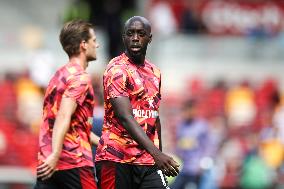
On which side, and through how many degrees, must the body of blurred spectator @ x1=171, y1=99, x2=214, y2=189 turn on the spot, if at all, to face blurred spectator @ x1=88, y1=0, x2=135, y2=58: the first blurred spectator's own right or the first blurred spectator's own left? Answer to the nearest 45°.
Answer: approximately 135° to the first blurred spectator's own right

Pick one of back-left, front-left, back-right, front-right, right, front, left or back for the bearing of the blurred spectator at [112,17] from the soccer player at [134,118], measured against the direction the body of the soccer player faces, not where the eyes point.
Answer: back-left

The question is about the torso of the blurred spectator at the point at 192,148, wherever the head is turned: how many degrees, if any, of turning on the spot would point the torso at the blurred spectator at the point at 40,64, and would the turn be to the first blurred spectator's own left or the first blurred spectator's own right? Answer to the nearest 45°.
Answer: approximately 90° to the first blurred spectator's own right

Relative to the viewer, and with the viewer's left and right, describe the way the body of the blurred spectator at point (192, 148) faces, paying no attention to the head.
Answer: facing the viewer and to the left of the viewer

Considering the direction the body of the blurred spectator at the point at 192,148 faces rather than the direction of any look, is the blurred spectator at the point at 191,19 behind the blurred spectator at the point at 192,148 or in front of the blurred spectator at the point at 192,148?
behind

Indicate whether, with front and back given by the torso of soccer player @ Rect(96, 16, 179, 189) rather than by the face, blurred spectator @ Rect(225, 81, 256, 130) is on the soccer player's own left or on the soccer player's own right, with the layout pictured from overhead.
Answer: on the soccer player's own left

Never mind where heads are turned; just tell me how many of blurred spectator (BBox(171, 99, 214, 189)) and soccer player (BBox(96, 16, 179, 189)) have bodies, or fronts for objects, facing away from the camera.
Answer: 0

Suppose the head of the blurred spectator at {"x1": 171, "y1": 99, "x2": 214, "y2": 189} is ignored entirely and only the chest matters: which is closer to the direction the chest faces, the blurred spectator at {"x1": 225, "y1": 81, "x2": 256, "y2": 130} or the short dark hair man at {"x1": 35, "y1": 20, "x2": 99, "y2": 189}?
the short dark hair man

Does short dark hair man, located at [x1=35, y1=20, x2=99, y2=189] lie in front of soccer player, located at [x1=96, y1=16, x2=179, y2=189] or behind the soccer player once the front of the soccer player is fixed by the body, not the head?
behind

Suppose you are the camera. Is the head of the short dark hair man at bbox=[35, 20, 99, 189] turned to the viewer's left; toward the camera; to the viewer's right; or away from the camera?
to the viewer's right

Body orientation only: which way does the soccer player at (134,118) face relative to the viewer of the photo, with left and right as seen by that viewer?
facing the viewer and to the right of the viewer
